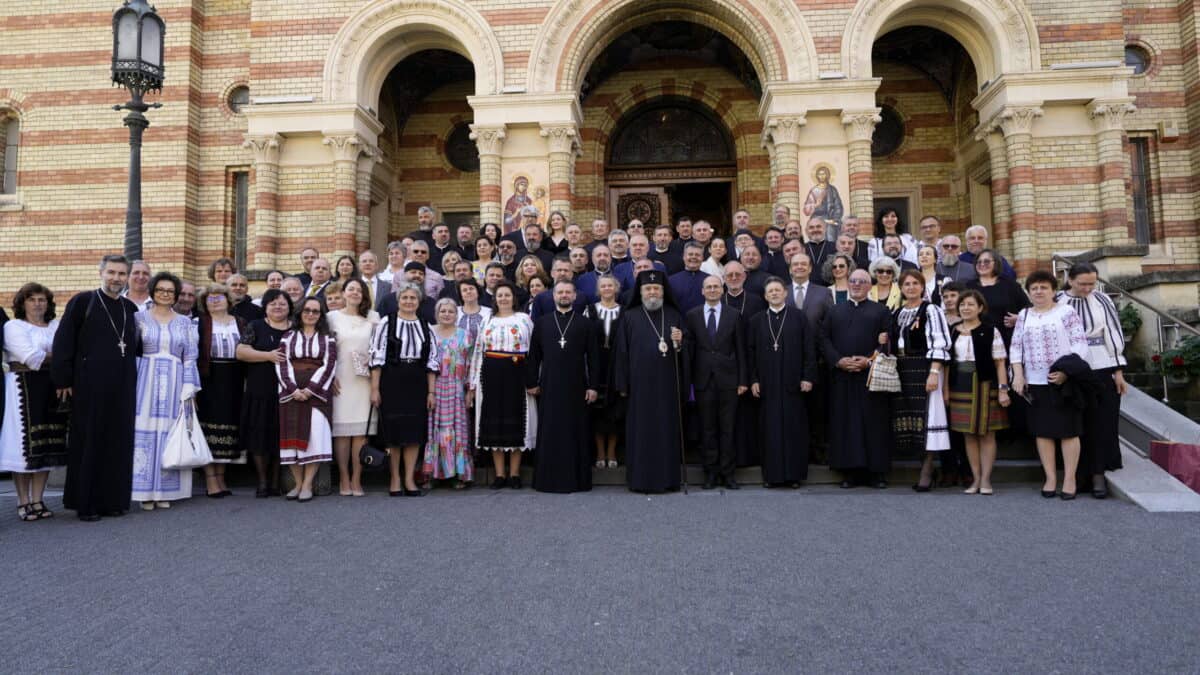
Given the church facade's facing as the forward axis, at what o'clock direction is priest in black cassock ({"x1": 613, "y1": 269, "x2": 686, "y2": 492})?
The priest in black cassock is roughly at 12 o'clock from the church facade.

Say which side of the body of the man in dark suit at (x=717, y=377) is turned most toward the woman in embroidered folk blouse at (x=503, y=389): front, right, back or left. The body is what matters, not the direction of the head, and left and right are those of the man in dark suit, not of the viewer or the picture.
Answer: right

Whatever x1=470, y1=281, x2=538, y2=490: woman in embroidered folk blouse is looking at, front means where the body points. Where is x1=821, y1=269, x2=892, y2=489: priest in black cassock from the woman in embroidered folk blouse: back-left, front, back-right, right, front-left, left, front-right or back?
left

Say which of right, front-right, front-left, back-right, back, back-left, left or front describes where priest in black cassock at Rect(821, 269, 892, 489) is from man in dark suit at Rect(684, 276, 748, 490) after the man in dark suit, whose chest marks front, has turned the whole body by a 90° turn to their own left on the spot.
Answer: front

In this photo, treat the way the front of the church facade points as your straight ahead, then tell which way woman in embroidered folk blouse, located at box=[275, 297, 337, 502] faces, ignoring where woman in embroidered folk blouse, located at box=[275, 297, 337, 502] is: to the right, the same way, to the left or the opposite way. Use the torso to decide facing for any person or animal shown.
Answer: the same way

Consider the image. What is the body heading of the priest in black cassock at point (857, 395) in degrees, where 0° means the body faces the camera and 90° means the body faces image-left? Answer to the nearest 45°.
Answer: approximately 0°

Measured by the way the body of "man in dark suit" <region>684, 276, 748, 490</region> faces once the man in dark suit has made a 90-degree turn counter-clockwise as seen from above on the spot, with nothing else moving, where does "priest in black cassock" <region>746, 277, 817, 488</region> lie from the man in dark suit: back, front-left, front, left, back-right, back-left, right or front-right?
front

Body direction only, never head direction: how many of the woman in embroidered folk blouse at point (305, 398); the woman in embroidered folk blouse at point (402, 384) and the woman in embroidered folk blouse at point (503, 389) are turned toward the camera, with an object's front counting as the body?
3

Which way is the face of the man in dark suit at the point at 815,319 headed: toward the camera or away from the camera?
toward the camera

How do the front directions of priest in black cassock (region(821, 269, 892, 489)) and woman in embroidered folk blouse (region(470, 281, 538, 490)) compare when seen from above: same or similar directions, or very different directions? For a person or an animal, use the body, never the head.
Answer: same or similar directions

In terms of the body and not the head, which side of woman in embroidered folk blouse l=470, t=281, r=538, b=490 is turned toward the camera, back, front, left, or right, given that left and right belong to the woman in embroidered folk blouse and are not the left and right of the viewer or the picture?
front

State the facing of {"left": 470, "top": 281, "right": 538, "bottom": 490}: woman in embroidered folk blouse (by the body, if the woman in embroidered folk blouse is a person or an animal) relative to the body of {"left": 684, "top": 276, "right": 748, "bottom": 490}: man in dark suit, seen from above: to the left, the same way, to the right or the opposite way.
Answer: the same way

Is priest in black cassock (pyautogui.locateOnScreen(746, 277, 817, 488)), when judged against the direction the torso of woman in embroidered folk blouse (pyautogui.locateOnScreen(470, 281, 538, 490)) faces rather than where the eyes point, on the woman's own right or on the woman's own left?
on the woman's own left

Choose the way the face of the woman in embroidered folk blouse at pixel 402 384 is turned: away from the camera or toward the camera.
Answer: toward the camera

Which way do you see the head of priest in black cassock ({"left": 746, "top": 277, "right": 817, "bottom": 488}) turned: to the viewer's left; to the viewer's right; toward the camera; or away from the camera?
toward the camera

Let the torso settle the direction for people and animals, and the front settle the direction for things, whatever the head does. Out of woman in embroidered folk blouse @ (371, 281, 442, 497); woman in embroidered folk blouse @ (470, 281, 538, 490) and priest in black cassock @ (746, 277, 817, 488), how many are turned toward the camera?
3

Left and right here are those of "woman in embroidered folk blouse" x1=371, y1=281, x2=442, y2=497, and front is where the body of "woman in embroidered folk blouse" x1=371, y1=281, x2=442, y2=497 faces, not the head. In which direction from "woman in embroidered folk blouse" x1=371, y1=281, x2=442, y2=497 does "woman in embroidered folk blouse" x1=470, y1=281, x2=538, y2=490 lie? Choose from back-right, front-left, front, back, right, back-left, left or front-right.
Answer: left

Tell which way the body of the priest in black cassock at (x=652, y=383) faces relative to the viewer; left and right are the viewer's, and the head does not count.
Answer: facing the viewer

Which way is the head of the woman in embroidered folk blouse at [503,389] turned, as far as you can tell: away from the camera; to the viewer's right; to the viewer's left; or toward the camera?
toward the camera
